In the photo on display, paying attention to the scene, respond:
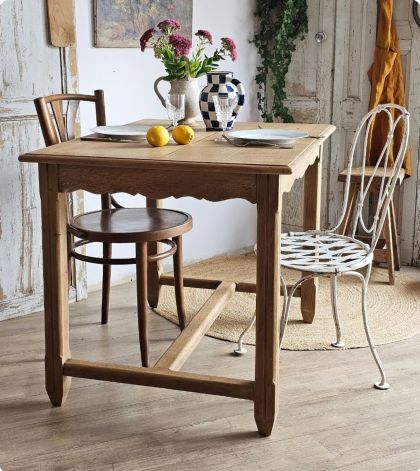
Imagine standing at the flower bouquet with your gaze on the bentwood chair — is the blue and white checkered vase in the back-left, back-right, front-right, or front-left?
back-left

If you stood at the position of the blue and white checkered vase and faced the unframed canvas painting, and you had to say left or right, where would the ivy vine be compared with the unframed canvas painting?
right

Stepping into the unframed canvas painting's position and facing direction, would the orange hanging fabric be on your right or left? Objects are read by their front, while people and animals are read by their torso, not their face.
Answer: on your left

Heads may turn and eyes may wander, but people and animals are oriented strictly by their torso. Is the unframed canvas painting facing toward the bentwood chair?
yes

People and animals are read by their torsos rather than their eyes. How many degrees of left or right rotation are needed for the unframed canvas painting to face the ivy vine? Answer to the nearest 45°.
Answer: approximately 135° to its left

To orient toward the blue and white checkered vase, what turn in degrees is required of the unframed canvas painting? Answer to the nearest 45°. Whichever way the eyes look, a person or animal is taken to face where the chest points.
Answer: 0° — it already faces it

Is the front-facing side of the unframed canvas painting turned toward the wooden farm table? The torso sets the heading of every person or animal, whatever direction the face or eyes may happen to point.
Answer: yes

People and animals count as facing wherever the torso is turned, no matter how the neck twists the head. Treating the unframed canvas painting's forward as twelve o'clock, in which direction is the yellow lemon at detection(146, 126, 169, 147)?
The yellow lemon is roughly at 12 o'clock from the unframed canvas painting.

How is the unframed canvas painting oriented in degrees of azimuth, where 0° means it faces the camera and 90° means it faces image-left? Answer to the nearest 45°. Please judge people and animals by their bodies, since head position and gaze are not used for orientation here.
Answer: approximately 0°
